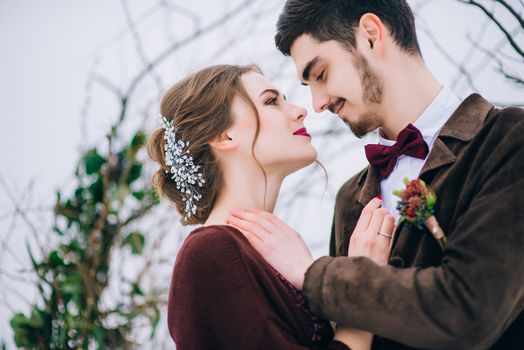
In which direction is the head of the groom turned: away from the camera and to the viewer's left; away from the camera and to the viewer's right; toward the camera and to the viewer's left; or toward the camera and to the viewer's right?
toward the camera and to the viewer's left

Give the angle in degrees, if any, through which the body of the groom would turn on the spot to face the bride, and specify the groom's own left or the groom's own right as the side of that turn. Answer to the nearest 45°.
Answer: approximately 90° to the groom's own right

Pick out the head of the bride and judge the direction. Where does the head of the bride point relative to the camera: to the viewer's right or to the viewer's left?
to the viewer's right

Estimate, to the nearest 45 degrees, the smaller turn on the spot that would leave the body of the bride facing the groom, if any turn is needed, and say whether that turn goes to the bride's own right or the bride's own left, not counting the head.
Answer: approximately 45° to the bride's own right

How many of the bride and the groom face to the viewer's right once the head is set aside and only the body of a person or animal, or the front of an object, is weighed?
1

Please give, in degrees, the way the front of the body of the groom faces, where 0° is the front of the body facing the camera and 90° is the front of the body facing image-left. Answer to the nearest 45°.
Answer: approximately 45°

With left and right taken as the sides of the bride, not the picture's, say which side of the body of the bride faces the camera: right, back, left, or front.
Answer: right
